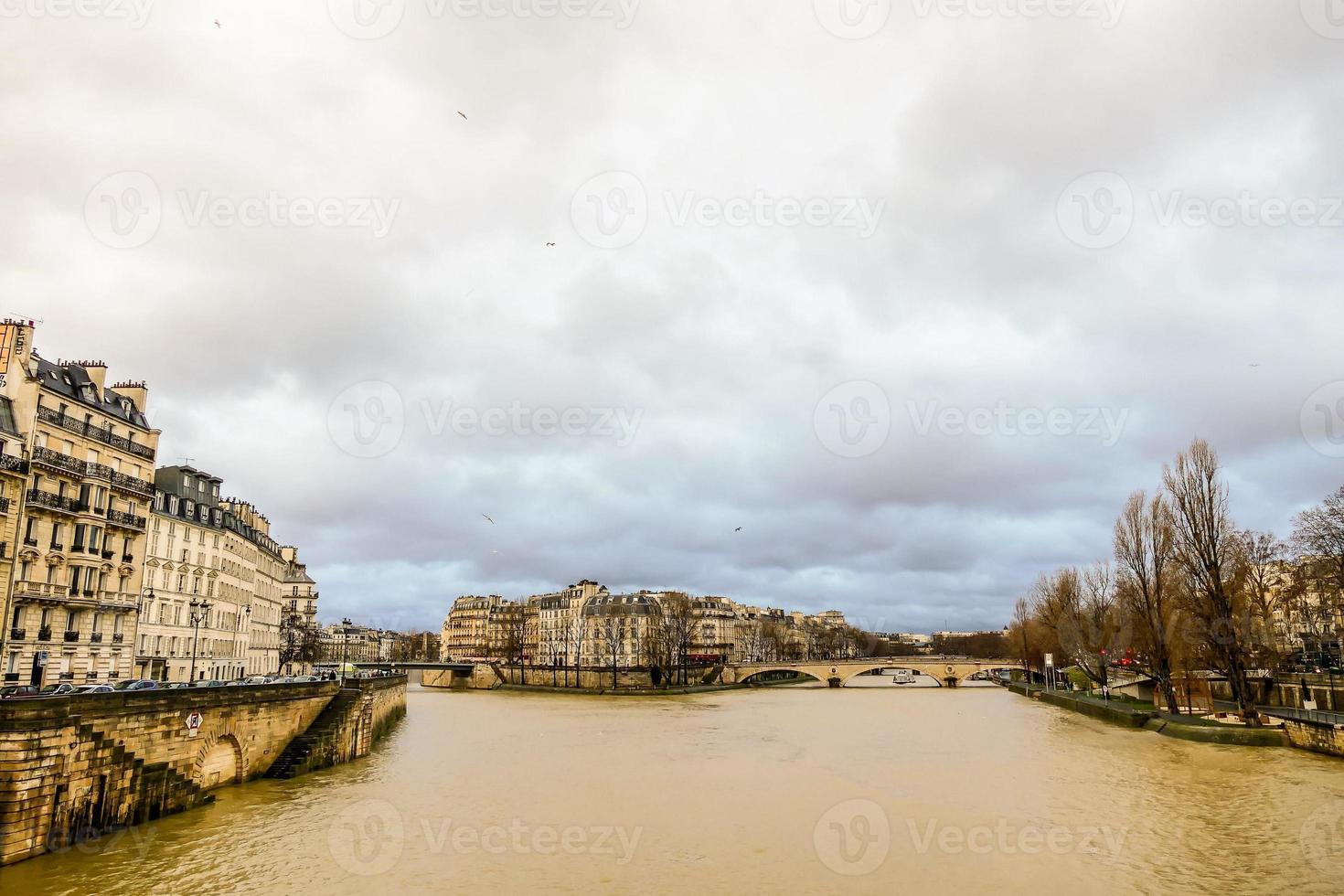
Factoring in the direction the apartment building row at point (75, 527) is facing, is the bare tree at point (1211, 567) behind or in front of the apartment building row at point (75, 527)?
in front

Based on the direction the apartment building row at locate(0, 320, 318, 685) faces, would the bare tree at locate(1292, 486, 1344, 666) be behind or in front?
in front

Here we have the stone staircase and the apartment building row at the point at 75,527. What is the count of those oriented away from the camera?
0

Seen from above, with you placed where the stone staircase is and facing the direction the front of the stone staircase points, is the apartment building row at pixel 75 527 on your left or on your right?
on your right

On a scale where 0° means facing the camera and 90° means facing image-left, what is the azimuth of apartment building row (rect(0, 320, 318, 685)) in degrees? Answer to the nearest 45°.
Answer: approximately 315°

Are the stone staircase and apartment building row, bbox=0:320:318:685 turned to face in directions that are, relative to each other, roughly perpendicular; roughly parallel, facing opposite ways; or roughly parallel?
roughly perpendicular

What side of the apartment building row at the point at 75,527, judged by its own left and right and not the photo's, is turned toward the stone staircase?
front
